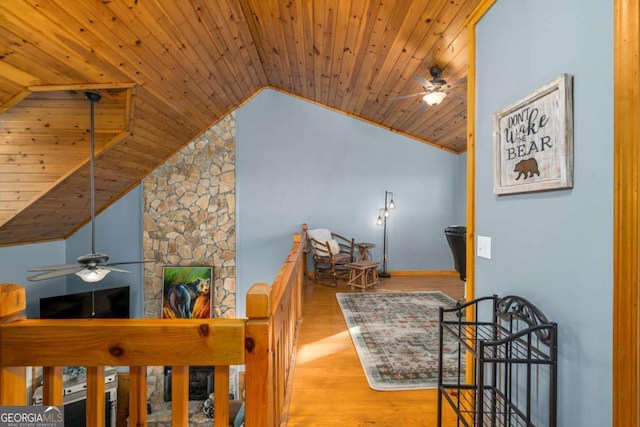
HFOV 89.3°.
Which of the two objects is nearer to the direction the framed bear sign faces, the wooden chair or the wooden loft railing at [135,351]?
the wooden loft railing

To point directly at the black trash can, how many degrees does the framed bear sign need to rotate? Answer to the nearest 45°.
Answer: approximately 135° to its right

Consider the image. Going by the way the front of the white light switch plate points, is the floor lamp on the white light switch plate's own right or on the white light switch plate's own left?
on the white light switch plate's own right

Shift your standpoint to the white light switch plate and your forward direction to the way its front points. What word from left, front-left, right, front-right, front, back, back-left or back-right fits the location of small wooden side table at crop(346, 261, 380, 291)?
right

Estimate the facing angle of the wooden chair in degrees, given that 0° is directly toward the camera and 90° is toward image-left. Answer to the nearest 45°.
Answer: approximately 315°

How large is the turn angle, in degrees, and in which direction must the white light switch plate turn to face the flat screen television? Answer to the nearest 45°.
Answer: approximately 45° to its right

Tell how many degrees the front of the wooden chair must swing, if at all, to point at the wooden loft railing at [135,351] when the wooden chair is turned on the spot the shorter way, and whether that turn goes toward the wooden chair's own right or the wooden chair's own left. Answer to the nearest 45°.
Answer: approximately 45° to the wooden chair's own right

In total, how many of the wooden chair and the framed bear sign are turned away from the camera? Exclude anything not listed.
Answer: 0

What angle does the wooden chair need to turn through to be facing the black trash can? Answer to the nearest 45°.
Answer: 0° — it already faces it

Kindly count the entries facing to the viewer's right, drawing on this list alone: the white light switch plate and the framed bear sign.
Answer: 0

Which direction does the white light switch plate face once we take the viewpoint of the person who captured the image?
facing the viewer and to the left of the viewer
